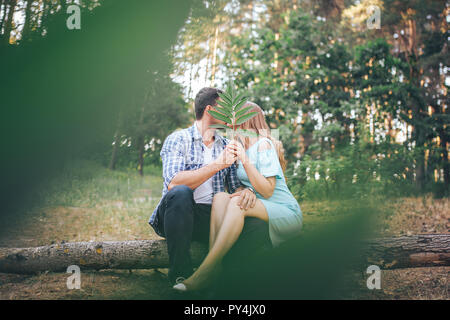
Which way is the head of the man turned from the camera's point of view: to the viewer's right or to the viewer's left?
to the viewer's right

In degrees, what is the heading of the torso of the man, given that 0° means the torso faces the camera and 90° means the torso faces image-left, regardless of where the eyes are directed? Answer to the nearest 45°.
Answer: approximately 315°

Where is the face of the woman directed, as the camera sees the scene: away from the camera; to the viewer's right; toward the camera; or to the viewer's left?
to the viewer's left
